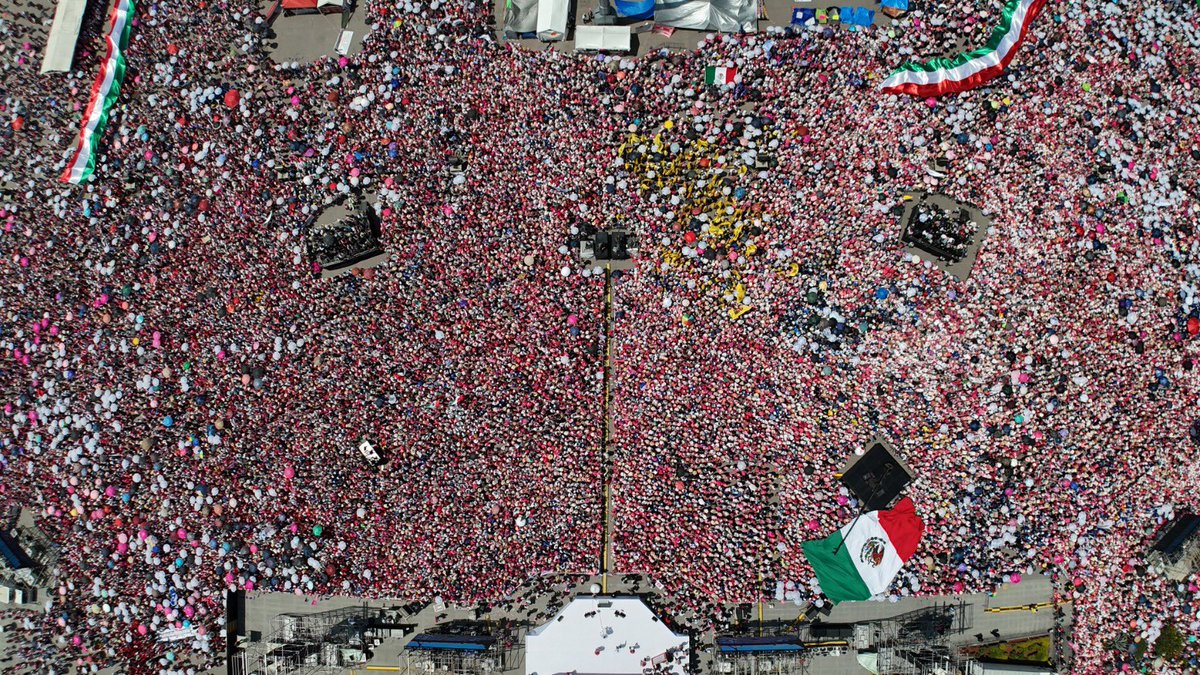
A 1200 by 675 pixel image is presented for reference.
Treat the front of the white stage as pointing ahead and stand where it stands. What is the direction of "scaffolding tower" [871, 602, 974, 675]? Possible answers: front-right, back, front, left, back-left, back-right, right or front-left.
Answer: right

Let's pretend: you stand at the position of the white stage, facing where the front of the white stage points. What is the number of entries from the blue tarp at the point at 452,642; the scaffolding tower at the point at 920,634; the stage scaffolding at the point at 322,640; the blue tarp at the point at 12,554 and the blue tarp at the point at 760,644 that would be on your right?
2

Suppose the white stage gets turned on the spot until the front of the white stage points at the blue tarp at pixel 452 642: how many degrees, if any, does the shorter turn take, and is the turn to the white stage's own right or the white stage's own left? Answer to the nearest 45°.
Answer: approximately 90° to the white stage's own left

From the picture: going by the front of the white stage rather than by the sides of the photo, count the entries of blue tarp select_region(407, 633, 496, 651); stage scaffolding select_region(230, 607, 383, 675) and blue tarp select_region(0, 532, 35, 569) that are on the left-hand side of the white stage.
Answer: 3

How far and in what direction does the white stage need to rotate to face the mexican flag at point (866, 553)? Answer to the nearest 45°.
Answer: approximately 90° to its right

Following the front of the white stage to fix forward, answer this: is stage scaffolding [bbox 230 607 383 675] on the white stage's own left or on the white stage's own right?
on the white stage's own left

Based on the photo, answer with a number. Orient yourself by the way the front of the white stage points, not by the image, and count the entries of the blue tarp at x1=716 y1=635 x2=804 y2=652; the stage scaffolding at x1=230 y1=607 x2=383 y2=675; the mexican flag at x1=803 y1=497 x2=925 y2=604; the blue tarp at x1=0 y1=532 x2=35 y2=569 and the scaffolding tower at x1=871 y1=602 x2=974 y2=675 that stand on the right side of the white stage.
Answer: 3

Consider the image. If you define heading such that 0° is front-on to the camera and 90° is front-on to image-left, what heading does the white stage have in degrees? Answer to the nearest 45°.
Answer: approximately 180°
